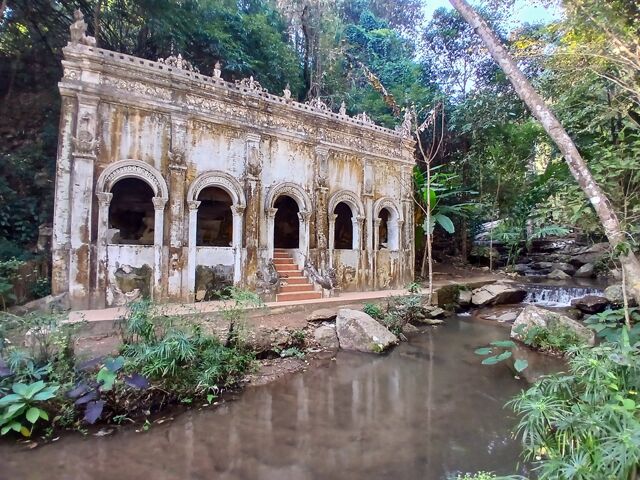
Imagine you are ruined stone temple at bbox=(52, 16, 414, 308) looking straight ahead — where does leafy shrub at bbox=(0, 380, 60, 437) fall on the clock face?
The leafy shrub is roughly at 2 o'clock from the ruined stone temple.

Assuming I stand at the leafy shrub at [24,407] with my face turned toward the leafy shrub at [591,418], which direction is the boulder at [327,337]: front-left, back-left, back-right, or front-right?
front-left

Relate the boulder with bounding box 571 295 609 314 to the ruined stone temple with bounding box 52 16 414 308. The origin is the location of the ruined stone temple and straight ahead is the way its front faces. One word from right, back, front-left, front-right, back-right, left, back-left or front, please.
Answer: front-left

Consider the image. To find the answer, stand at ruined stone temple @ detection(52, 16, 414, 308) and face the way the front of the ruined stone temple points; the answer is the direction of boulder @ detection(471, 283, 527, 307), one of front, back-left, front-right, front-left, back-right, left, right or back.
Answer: front-left

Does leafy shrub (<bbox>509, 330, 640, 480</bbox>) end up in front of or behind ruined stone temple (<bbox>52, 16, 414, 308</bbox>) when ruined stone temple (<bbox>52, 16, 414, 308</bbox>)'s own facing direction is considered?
in front

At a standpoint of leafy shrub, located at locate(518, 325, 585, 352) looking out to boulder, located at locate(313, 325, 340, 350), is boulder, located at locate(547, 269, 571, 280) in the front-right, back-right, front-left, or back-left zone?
back-right

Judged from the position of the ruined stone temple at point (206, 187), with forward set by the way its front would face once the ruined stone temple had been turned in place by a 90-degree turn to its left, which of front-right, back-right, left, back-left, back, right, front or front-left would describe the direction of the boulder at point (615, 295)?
front-right
